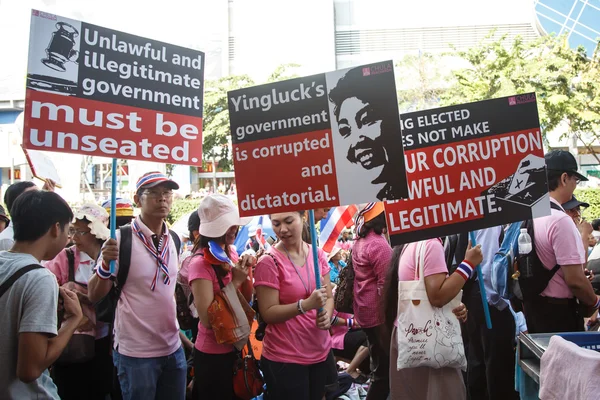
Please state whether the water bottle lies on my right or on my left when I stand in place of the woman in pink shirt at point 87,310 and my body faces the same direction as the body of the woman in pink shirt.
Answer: on my left

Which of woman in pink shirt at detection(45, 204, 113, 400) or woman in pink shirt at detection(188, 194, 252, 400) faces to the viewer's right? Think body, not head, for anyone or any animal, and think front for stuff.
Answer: woman in pink shirt at detection(188, 194, 252, 400)

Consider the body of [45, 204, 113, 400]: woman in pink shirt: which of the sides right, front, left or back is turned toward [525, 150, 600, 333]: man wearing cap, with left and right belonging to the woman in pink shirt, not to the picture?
left

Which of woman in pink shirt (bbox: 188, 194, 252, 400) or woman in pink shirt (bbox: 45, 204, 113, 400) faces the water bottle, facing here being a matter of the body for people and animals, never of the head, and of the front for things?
woman in pink shirt (bbox: 188, 194, 252, 400)

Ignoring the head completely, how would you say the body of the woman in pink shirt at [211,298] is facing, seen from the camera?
to the viewer's right

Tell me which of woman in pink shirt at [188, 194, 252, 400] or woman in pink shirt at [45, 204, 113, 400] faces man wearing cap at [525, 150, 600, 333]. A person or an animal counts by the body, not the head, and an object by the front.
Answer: woman in pink shirt at [188, 194, 252, 400]

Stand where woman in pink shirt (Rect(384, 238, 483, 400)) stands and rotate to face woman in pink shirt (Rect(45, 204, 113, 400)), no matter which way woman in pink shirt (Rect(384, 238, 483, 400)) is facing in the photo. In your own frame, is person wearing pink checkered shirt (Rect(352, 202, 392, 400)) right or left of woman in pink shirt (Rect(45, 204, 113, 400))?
right

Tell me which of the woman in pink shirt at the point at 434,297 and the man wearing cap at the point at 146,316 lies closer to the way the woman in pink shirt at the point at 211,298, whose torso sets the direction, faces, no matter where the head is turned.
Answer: the woman in pink shirt
